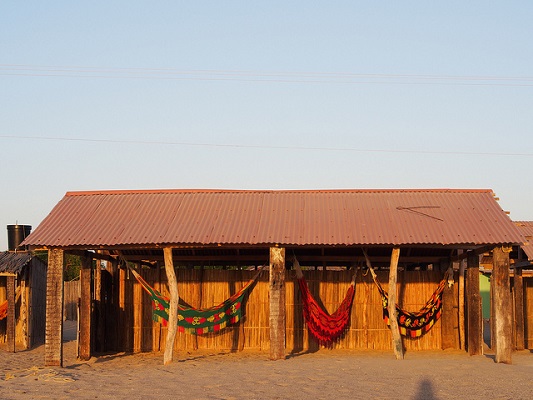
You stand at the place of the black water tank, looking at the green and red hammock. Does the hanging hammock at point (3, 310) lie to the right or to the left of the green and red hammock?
right

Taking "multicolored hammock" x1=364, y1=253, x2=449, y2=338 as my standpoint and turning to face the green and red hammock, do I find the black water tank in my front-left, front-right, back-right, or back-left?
front-right

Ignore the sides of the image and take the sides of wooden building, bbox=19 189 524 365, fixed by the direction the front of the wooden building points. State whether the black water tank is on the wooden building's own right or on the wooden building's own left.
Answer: on the wooden building's own right

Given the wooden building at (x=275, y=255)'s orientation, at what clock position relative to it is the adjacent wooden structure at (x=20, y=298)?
The adjacent wooden structure is roughly at 4 o'clock from the wooden building.

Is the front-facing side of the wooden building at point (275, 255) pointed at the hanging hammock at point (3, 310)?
no

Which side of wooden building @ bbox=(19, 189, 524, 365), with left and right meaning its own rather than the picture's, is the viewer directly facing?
front
